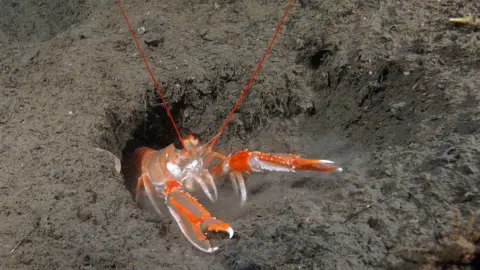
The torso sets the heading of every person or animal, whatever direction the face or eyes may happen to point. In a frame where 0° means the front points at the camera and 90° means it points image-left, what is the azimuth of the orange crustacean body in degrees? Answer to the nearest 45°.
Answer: approximately 315°
